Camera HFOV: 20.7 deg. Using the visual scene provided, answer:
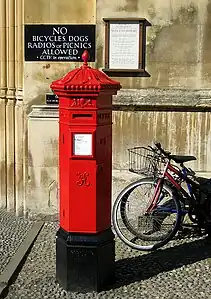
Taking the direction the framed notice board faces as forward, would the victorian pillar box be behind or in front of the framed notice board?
in front

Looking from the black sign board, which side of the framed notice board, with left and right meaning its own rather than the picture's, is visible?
right

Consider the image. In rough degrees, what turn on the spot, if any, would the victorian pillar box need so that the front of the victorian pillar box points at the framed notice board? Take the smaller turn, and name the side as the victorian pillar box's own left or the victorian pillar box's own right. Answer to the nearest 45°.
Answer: approximately 180°

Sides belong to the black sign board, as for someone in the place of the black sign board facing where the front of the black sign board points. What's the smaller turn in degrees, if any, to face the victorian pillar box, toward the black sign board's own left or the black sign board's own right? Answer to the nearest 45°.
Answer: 0° — it already faces it

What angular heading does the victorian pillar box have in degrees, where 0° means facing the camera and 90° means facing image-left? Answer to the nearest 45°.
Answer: approximately 0°

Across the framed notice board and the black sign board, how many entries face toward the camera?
2

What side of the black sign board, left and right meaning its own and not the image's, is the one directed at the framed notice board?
left

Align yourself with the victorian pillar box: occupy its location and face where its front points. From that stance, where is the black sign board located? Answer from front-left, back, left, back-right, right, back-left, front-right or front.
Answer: back

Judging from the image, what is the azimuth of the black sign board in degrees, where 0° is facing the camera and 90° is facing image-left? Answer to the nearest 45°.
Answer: approximately 0°
